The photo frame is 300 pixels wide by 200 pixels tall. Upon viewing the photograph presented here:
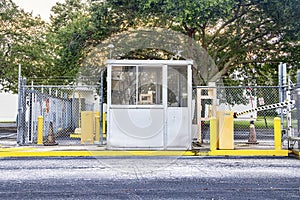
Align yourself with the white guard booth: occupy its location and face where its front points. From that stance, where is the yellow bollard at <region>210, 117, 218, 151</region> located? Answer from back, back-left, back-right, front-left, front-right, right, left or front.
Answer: left

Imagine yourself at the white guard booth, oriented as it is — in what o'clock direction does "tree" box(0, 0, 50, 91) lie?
The tree is roughly at 5 o'clock from the white guard booth.

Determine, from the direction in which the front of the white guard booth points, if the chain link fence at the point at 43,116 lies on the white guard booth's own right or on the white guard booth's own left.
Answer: on the white guard booth's own right

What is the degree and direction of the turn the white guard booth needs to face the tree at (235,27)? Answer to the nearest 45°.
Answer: approximately 135° to its left

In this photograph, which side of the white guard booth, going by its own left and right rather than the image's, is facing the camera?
front

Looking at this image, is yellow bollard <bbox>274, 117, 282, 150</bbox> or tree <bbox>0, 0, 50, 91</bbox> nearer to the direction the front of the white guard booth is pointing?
the yellow bollard

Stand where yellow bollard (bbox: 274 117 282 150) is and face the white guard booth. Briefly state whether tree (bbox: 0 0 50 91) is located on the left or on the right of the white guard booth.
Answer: right

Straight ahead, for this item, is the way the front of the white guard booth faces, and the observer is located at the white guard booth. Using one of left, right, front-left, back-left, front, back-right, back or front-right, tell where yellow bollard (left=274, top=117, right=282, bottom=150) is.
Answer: left

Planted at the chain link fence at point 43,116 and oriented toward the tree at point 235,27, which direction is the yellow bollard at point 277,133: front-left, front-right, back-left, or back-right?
front-right
